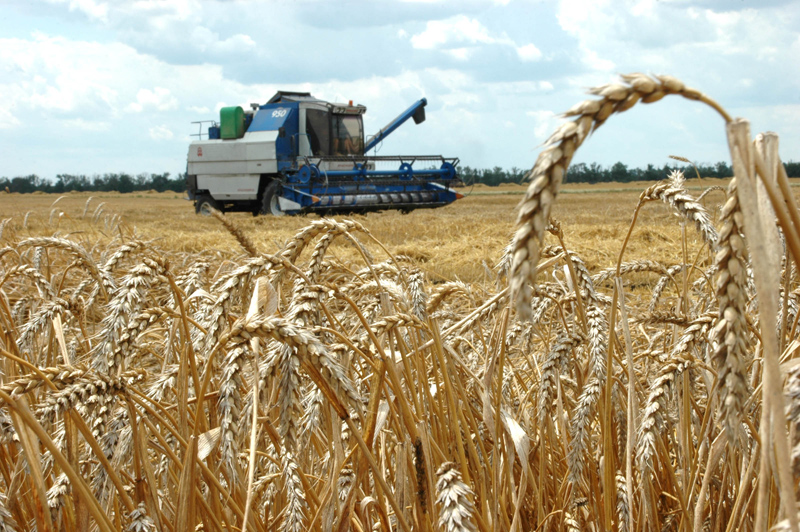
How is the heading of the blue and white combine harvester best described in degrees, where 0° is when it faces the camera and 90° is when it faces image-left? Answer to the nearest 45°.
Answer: approximately 315°
